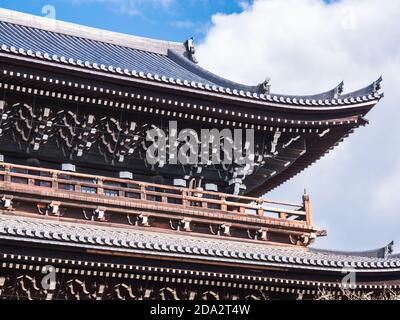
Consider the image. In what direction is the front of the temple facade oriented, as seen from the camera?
facing the viewer and to the right of the viewer
